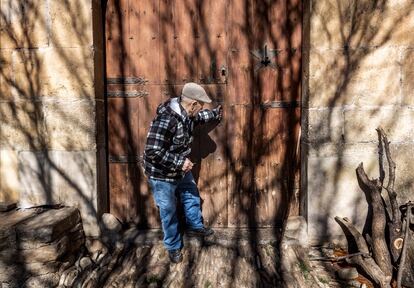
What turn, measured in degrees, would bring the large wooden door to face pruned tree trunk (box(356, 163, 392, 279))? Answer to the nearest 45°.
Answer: approximately 45° to its left

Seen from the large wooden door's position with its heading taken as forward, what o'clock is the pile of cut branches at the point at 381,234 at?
The pile of cut branches is roughly at 10 o'clock from the large wooden door.

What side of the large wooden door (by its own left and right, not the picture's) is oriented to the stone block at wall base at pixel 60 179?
right

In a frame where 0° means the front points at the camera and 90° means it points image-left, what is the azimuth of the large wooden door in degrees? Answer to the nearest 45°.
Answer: approximately 0°

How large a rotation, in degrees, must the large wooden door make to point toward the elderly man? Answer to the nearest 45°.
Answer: approximately 45° to its right
